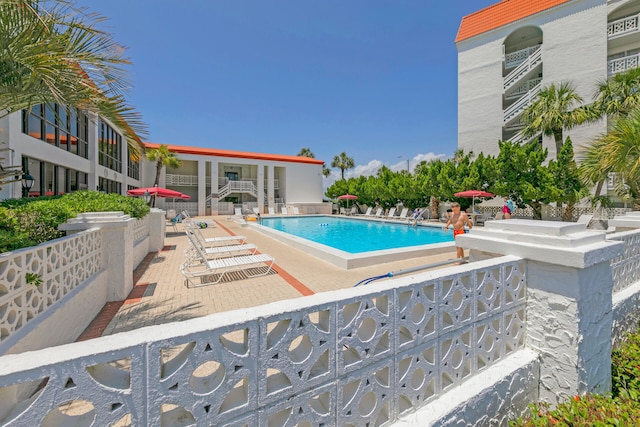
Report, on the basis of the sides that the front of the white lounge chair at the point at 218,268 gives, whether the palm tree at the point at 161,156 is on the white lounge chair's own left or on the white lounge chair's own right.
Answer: on the white lounge chair's own left

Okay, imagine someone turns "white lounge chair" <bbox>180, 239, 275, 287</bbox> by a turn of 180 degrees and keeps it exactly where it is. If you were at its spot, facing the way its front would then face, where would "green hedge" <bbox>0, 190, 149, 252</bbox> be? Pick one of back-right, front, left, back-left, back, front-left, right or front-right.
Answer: front-left

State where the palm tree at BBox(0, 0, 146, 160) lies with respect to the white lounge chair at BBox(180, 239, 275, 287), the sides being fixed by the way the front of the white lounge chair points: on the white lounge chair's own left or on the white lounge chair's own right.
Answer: on the white lounge chair's own right

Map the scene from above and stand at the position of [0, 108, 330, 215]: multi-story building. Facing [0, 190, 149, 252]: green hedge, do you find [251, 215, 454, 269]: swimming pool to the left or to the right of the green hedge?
left

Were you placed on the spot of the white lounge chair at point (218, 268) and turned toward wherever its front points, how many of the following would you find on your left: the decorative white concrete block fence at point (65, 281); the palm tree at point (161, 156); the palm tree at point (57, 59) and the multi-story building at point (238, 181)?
2

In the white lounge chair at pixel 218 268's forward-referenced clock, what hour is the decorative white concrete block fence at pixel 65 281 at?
The decorative white concrete block fence is roughly at 4 o'clock from the white lounge chair.

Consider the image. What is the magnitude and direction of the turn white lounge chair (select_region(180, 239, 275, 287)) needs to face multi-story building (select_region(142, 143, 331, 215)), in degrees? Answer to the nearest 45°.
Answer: approximately 90° to its left

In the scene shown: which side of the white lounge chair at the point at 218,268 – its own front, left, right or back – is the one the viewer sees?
right

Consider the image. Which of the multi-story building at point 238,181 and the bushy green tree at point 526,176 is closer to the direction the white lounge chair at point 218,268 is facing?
the bushy green tree

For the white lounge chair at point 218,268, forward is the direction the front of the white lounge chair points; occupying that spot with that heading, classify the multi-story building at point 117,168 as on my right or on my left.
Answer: on my left
